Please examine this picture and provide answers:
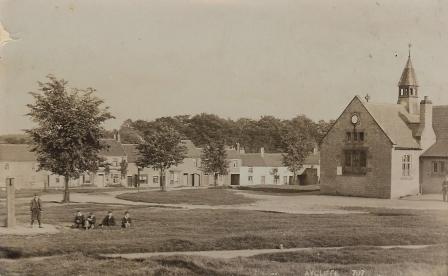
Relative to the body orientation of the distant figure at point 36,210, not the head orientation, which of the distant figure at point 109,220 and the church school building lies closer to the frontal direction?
the distant figure

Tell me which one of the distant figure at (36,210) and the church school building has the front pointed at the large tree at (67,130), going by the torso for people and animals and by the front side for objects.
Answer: the church school building

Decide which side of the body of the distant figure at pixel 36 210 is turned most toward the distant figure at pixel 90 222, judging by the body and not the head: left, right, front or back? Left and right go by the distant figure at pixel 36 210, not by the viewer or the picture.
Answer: left

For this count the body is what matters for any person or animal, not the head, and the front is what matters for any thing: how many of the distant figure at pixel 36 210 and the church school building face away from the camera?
0

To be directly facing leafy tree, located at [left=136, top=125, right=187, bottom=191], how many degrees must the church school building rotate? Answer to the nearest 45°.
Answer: approximately 45° to its right

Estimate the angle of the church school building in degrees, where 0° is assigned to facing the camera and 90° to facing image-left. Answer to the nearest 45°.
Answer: approximately 45°

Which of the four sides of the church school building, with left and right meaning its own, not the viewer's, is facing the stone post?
front

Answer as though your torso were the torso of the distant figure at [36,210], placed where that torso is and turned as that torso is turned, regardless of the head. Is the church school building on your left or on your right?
on your left

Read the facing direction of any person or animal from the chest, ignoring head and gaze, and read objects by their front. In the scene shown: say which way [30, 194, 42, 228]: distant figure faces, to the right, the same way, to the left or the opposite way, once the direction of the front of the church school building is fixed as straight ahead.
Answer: to the left

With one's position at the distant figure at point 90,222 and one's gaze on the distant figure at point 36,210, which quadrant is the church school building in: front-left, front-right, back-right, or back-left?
back-right
